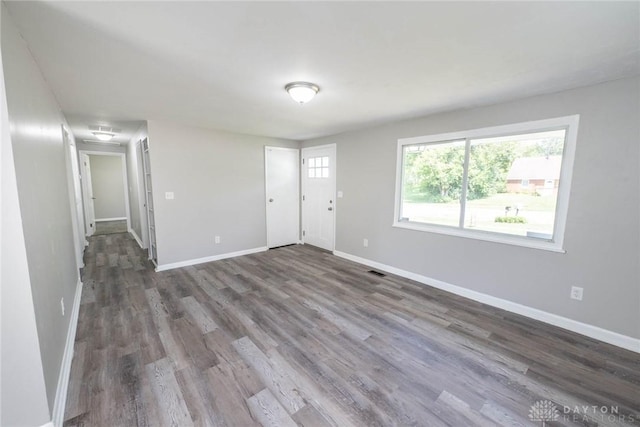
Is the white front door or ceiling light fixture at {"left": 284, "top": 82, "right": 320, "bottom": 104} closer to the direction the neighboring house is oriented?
the ceiling light fixture

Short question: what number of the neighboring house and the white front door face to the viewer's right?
0

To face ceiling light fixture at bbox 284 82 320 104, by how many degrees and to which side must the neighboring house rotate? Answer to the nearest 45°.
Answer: approximately 45° to its right

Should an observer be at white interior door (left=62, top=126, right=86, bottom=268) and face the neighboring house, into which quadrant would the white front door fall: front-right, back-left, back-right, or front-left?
front-right

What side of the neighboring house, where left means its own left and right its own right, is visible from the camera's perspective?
front

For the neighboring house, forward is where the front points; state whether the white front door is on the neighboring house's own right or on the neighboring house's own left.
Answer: on the neighboring house's own right

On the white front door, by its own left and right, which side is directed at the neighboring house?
back

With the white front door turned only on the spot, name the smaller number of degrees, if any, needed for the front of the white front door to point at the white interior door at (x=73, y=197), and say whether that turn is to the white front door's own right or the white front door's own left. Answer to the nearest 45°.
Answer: approximately 45° to the white front door's own right

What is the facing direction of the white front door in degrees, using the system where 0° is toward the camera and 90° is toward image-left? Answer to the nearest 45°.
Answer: approximately 45°

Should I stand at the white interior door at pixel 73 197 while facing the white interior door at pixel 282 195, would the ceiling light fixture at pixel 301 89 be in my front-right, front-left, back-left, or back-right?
front-right

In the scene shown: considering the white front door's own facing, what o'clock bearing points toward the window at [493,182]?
The window is roughly at 9 o'clock from the white front door.
